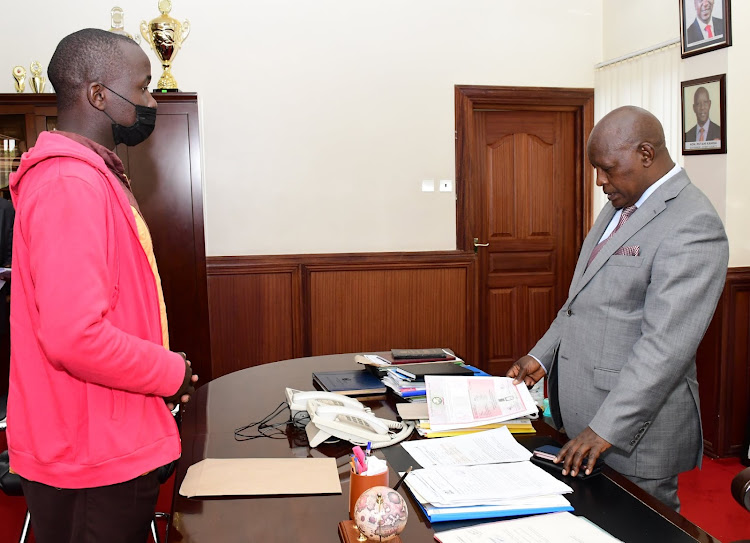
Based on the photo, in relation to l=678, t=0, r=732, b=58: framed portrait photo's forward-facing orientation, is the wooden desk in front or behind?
in front

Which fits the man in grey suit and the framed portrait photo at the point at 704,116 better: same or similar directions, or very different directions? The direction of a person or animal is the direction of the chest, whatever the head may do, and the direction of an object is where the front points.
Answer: same or similar directions

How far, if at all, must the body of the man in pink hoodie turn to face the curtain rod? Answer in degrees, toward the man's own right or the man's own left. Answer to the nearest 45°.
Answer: approximately 45° to the man's own left

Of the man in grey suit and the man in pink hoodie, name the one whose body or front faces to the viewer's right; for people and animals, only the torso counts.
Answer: the man in pink hoodie

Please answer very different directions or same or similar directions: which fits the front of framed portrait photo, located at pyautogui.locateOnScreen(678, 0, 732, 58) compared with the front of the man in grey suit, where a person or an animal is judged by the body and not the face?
same or similar directions

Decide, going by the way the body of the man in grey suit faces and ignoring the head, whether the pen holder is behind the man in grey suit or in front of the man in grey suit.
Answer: in front

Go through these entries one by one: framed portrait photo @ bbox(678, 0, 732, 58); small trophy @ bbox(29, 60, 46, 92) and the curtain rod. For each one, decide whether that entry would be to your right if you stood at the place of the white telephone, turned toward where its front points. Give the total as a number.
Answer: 0

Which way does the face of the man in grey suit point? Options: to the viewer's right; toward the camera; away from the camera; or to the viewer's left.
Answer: to the viewer's left

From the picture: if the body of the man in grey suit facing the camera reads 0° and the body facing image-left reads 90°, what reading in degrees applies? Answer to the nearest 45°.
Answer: approximately 45°

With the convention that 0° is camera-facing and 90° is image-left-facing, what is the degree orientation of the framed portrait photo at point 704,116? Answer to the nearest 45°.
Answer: approximately 45°

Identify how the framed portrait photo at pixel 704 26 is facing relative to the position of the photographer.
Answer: facing the viewer and to the left of the viewer

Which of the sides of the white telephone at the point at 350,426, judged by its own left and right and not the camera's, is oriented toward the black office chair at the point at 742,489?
front

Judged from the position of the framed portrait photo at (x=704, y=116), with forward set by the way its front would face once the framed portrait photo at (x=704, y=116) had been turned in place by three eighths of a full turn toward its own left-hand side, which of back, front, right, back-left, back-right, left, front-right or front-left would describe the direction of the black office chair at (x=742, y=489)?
right

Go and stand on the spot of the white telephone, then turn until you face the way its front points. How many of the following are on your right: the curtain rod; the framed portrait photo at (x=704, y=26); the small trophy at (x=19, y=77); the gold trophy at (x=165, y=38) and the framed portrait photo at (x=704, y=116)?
0

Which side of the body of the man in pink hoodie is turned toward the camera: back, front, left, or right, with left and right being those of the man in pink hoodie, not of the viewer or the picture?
right

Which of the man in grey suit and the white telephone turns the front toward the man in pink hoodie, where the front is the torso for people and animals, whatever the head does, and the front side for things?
the man in grey suit

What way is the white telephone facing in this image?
to the viewer's right
